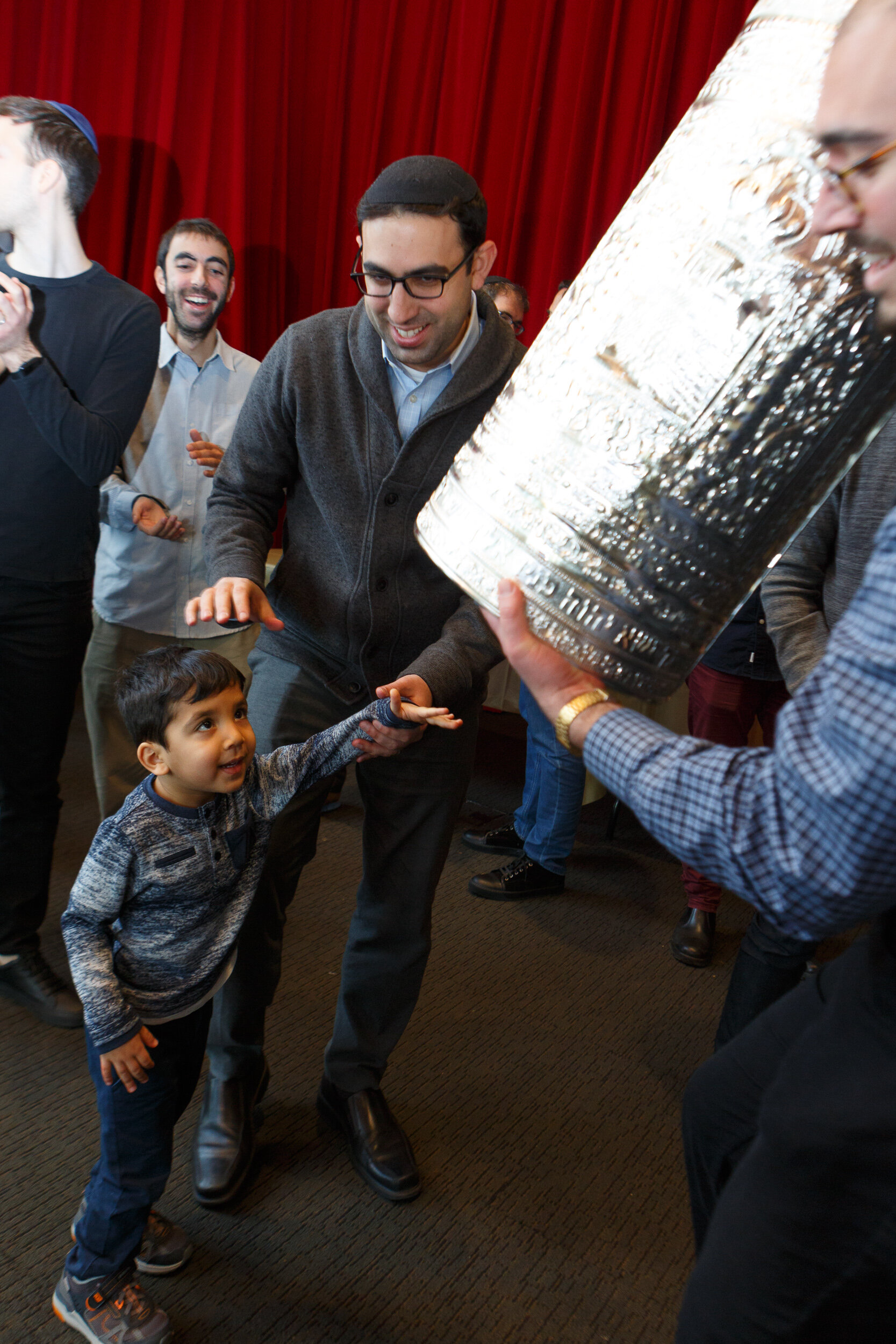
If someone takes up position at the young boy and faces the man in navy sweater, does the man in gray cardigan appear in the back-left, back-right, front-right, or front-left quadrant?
front-right

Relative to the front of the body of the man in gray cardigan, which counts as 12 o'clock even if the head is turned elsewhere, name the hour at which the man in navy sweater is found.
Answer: The man in navy sweater is roughly at 4 o'clock from the man in gray cardigan.

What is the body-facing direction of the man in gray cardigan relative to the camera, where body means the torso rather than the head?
toward the camera

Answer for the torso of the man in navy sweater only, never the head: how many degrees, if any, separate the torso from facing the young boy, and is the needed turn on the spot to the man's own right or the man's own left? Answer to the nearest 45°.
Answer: approximately 45° to the man's own left

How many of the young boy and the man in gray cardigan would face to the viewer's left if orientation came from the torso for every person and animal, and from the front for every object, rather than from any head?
0

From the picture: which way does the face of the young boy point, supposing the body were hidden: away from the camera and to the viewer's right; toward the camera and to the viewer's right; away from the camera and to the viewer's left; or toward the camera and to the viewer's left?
toward the camera and to the viewer's right

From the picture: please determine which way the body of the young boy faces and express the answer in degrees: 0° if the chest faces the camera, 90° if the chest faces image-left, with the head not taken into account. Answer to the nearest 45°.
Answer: approximately 315°

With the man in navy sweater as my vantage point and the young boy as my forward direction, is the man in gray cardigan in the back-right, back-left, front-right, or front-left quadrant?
front-left
